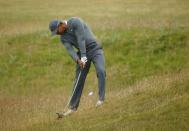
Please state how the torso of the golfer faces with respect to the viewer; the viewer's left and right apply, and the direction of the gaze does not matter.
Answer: facing the viewer and to the left of the viewer
